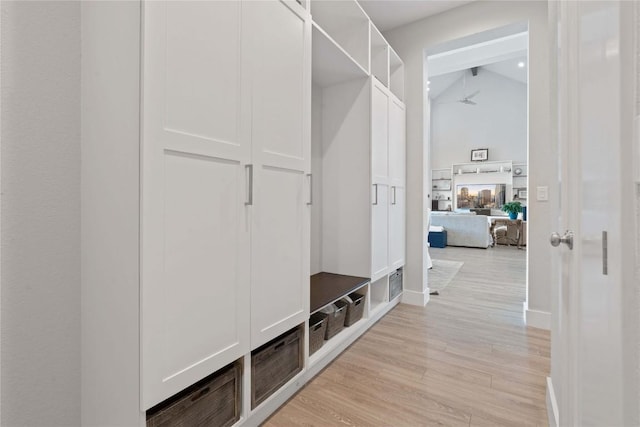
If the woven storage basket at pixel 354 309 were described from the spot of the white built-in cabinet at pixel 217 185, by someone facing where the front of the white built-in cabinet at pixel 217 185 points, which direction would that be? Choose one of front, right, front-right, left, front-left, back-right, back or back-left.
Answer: left

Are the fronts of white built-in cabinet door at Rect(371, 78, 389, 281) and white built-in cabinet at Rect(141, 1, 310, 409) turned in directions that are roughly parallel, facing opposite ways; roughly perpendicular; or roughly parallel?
roughly parallel

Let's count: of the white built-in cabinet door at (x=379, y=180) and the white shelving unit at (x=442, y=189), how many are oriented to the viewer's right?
1

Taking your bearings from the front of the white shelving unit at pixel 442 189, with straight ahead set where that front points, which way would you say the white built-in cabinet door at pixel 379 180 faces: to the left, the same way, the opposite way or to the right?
to the left

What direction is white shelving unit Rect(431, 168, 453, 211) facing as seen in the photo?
toward the camera

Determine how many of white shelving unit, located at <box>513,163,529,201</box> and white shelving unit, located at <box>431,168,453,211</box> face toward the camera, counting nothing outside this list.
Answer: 2

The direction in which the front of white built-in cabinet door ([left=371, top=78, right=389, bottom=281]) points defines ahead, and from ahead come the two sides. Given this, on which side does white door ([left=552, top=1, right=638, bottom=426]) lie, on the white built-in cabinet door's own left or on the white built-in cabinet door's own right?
on the white built-in cabinet door's own right

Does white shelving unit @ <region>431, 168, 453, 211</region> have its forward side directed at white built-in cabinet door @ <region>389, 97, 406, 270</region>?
yes

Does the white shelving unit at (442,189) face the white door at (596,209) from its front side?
yes

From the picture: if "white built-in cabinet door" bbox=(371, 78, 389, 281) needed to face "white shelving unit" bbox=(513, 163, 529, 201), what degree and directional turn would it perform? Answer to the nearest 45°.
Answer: approximately 45° to its left

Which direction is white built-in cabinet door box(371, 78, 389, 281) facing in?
to the viewer's right

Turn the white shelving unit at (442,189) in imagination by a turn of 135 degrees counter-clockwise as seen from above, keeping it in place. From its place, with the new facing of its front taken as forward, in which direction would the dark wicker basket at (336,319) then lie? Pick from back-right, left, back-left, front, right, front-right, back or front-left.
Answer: back-right

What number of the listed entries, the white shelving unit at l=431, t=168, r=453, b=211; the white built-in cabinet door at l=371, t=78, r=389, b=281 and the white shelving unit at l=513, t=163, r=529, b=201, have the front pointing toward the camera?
2

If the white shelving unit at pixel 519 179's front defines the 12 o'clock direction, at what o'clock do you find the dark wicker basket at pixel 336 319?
The dark wicker basket is roughly at 12 o'clock from the white shelving unit.

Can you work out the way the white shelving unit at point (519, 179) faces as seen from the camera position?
facing the viewer

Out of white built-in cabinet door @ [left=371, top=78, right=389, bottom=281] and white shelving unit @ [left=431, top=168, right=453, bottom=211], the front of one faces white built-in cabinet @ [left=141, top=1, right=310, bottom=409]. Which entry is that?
the white shelving unit

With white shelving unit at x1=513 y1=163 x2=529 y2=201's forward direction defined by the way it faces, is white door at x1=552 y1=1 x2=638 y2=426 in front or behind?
in front

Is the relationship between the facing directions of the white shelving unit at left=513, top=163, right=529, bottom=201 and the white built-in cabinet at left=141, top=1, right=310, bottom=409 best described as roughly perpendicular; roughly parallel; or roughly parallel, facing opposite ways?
roughly perpendicular

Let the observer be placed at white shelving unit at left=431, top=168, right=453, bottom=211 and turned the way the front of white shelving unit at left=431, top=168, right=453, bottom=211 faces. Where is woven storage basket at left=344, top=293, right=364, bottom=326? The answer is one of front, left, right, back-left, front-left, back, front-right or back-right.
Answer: front

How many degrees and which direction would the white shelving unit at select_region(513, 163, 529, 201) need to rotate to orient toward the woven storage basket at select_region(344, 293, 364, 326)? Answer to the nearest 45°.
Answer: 0° — it already faces it

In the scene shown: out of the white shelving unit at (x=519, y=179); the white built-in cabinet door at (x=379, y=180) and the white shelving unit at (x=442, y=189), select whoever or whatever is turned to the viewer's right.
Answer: the white built-in cabinet door
